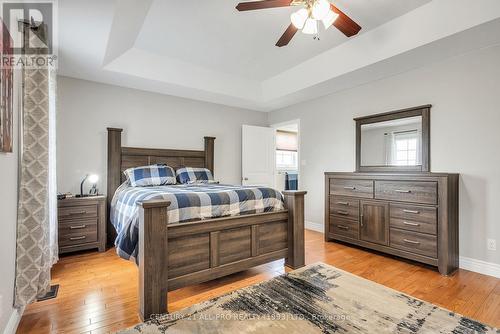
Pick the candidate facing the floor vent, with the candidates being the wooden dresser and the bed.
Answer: the wooden dresser

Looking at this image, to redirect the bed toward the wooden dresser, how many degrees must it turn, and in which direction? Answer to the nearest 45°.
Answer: approximately 45° to its left

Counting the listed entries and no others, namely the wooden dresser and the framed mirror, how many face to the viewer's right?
0

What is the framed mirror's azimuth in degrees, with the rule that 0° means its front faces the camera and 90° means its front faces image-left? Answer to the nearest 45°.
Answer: approximately 45°

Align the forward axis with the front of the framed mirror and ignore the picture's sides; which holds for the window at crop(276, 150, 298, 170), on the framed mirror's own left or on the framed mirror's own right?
on the framed mirror's own right

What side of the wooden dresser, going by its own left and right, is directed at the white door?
right

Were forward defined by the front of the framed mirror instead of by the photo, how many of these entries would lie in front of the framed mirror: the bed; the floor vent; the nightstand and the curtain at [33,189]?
4

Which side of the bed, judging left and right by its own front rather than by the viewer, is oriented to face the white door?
left

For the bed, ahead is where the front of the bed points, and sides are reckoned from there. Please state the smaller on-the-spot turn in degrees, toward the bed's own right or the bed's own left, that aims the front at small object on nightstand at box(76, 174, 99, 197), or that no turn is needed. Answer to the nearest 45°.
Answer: approximately 180°

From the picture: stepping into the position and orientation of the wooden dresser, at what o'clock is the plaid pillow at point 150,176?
The plaid pillow is roughly at 1 o'clock from the wooden dresser.

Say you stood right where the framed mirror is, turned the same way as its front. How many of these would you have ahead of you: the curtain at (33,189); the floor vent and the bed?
3

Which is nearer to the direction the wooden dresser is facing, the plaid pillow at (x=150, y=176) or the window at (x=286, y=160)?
the plaid pillow
